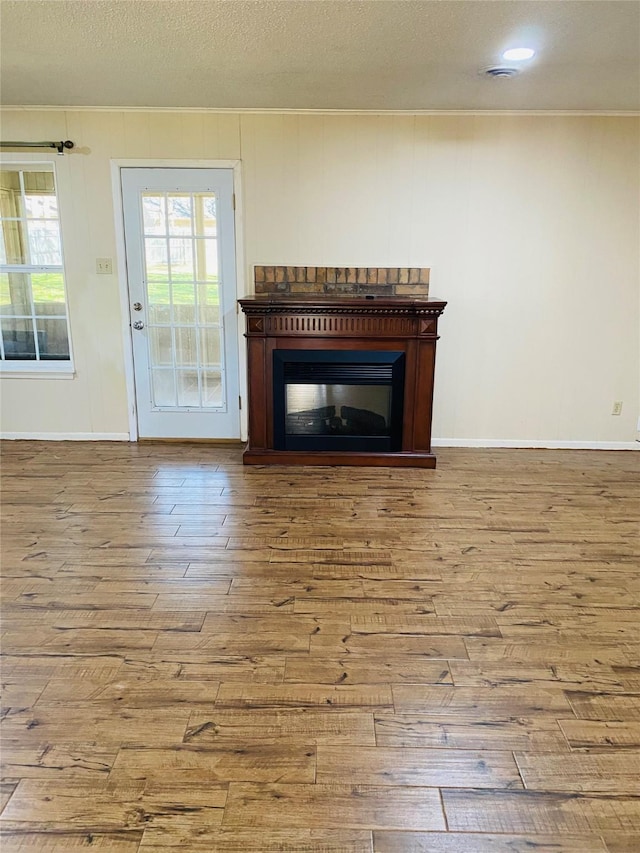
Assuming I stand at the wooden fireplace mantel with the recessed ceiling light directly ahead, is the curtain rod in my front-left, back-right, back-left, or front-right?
back-right

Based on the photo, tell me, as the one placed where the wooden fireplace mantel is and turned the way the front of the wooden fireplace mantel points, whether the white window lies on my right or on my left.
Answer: on my right

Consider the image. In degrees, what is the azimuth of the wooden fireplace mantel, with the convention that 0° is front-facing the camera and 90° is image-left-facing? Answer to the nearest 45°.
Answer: approximately 0°

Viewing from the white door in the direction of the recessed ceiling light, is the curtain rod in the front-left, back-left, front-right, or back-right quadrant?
back-right

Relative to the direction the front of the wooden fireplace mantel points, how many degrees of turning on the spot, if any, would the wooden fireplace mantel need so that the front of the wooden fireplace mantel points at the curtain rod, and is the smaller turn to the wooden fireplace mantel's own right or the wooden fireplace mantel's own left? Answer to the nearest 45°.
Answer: approximately 90° to the wooden fireplace mantel's own right

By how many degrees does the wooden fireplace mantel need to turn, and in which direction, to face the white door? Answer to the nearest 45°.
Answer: approximately 90° to its right
